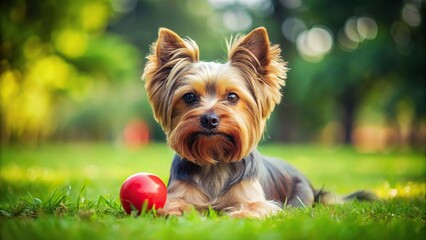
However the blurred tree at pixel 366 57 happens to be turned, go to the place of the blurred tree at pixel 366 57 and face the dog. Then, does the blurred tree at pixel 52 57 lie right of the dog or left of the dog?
right

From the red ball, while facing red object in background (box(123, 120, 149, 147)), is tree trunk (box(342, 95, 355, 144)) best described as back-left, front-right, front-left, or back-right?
front-right

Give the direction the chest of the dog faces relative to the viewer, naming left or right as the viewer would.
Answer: facing the viewer and to the left of the viewer

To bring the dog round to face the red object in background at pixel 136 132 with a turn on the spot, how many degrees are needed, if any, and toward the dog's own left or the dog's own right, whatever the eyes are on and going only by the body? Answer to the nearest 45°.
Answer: approximately 135° to the dog's own right

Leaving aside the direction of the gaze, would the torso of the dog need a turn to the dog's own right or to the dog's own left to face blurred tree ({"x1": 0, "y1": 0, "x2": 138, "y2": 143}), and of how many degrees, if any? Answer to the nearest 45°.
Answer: approximately 90° to the dog's own right

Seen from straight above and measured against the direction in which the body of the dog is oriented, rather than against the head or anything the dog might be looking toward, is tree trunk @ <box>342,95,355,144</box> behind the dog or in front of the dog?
behind

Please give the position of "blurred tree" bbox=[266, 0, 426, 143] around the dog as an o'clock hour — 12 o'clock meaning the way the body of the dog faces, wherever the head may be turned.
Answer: The blurred tree is roughly at 5 o'clock from the dog.

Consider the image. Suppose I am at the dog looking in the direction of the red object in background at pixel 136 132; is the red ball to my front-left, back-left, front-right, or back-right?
back-left

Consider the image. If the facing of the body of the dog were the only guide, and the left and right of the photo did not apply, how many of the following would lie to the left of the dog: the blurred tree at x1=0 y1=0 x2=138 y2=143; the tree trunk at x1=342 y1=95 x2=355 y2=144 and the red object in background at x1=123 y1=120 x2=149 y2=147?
0

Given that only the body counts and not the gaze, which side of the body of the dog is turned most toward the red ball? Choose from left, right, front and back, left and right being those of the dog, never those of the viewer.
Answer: front
